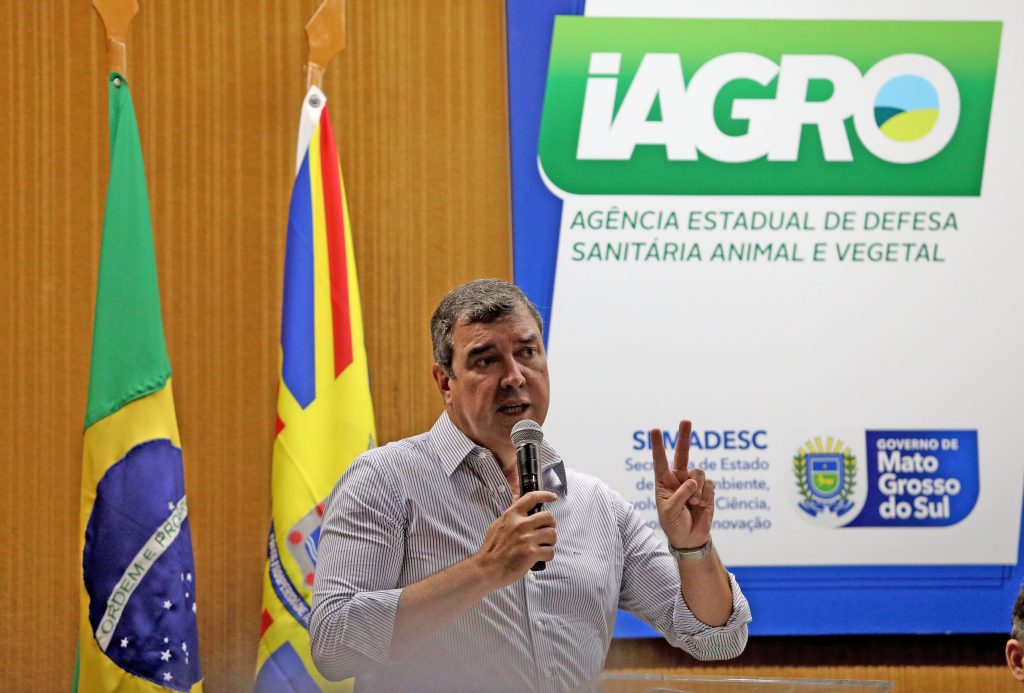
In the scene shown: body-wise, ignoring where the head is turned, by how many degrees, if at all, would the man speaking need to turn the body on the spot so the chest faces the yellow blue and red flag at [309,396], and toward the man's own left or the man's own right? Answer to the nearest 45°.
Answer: approximately 180°

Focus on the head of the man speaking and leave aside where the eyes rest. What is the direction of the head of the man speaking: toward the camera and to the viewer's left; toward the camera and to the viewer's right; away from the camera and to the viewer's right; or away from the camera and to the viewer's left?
toward the camera and to the viewer's right

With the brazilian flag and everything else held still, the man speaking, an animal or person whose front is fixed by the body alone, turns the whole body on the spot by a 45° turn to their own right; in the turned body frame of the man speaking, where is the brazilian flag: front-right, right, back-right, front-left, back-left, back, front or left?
back-right

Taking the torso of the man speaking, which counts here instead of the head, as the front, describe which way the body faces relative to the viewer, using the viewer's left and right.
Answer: facing the viewer and to the right of the viewer
